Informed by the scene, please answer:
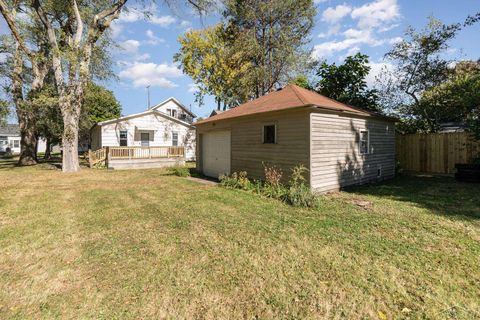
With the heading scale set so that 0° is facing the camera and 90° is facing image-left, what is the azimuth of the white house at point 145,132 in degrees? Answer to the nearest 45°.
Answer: approximately 0°

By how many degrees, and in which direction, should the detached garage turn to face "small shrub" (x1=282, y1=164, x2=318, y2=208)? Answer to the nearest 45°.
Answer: approximately 45° to its left

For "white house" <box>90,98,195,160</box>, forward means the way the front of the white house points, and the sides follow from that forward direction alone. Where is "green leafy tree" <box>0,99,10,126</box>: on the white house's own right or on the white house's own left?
on the white house's own right

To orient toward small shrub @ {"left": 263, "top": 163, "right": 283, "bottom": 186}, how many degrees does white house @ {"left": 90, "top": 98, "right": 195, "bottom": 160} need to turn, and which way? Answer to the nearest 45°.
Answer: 0° — it already faces it

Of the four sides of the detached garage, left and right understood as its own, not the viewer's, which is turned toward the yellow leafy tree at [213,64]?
right

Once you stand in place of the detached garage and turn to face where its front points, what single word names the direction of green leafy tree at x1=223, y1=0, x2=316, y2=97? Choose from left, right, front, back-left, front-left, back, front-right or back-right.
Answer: back-right

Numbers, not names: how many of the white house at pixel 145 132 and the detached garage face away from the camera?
0

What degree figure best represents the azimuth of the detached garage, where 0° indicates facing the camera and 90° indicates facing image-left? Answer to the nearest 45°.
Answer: approximately 45°

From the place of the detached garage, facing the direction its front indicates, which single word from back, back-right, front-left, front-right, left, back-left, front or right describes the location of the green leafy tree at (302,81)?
back-right
